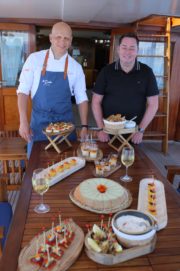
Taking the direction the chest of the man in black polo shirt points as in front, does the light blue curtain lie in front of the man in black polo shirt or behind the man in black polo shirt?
behind

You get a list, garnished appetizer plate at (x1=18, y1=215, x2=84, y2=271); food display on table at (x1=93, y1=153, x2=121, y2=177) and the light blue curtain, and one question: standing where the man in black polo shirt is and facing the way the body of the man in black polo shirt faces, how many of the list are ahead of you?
2

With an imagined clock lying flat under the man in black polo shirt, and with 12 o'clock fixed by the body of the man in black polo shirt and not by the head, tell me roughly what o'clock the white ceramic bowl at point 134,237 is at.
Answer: The white ceramic bowl is roughly at 12 o'clock from the man in black polo shirt.

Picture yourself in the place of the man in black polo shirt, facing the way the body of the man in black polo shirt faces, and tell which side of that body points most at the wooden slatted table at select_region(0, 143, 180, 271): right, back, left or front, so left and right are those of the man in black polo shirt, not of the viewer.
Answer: front

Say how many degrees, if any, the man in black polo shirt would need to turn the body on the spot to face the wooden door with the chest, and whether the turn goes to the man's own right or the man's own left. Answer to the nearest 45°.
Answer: approximately 135° to the man's own right

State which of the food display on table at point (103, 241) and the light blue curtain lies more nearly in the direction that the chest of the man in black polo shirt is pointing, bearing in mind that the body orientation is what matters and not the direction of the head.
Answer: the food display on table

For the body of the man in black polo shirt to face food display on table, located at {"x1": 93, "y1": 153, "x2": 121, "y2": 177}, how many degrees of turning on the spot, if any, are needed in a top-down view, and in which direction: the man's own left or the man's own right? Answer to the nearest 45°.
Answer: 0° — they already face it

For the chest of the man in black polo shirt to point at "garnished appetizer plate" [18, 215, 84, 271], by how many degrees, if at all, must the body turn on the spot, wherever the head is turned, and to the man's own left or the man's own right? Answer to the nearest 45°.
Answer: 0° — they already face it

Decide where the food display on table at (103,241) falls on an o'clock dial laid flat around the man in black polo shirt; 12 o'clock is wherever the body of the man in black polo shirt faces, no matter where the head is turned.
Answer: The food display on table is roughly at 12 o'clock from the man in black polo shirt.

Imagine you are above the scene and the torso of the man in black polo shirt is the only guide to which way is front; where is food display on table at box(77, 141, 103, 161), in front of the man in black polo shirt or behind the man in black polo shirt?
in front

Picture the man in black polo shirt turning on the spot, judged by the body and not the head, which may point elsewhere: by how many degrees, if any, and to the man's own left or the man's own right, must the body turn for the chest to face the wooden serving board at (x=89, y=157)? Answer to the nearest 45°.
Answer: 0° — they already face it

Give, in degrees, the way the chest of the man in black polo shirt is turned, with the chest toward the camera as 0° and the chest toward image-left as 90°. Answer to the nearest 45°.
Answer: approximately 0°

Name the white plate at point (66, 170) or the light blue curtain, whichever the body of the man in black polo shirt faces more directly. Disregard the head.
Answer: the white plate

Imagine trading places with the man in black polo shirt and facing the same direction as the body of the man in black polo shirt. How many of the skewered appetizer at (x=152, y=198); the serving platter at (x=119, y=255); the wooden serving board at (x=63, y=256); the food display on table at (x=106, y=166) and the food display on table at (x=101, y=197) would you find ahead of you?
5

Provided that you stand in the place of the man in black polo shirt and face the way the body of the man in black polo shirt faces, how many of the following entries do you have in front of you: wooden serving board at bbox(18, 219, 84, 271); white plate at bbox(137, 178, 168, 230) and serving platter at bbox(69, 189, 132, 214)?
3

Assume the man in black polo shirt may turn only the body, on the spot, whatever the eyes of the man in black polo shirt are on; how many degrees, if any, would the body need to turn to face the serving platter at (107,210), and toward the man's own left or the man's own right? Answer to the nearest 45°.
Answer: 0° — they already face it
